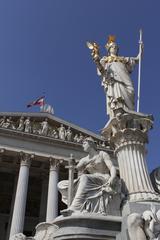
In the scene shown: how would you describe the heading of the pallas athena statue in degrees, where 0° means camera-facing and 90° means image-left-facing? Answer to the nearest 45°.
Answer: approximately 0°

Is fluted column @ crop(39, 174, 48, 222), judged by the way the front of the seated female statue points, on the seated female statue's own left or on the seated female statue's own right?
on the seated female statue's own right

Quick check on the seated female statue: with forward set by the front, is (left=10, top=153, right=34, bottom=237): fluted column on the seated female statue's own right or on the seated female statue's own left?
on the seated female statue's own right

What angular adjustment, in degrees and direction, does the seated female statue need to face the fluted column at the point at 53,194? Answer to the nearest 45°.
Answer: approximately 135° to its right

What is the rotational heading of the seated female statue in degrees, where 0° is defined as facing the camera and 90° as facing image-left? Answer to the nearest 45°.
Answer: approximately 45°

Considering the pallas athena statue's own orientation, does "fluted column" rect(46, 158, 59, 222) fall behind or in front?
behind

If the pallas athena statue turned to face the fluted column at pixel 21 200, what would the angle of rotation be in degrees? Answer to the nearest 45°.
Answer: approximately 135° to its right
